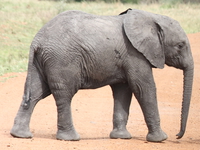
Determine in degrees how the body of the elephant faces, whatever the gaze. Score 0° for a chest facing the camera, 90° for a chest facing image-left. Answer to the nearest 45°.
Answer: approximately 270°
